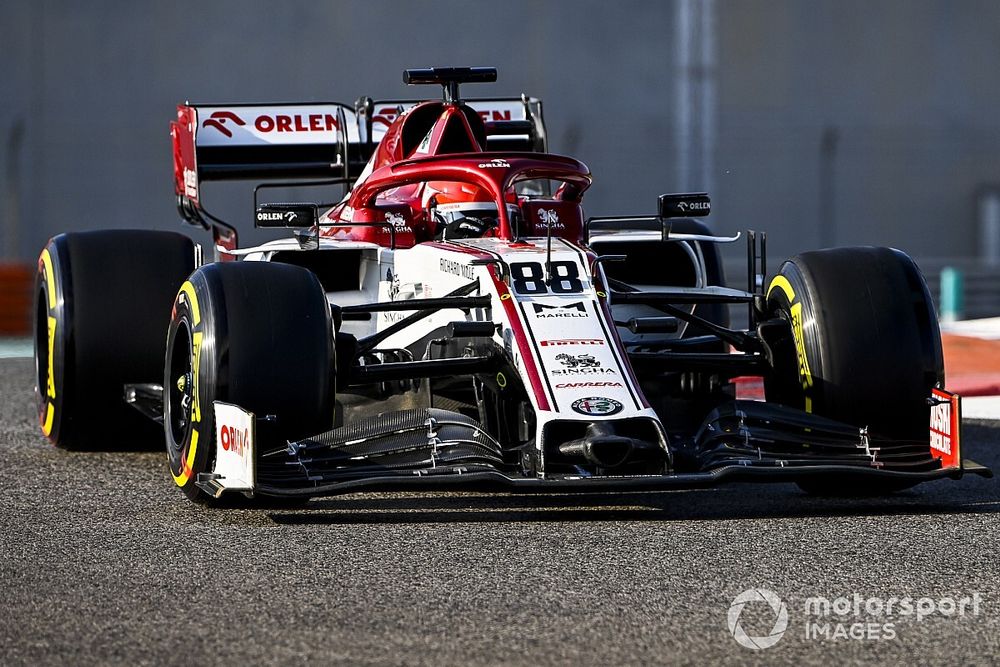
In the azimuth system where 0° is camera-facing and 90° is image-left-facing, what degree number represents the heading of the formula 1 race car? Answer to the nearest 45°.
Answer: approximately 0°
